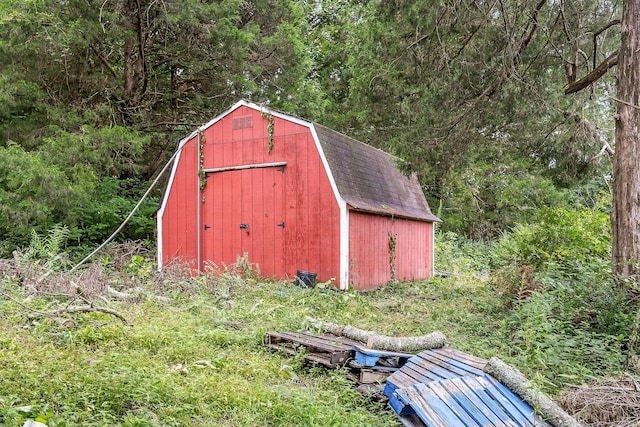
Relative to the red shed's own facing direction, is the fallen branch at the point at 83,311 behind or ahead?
ahead

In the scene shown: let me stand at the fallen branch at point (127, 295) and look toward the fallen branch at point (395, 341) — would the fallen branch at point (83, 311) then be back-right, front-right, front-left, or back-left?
front-right

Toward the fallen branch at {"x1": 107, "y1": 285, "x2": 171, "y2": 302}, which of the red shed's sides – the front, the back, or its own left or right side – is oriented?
front

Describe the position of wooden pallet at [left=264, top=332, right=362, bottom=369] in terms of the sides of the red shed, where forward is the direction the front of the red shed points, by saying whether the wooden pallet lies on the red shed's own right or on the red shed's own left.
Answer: on the red shed's own left

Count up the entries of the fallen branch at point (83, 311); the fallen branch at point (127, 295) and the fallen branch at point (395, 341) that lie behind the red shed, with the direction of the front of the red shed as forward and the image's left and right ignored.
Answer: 0

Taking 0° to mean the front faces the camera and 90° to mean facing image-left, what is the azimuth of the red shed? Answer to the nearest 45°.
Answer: approximately 45°

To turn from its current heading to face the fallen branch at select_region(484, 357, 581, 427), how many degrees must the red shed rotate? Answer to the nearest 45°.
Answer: approximately 45° to its left

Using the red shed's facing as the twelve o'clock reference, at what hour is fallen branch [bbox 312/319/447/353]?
The fallen branch is roughly at 10 o'clock from the red shed.
